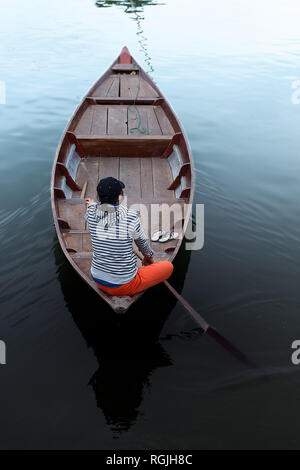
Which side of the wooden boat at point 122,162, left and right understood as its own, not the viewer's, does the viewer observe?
back
